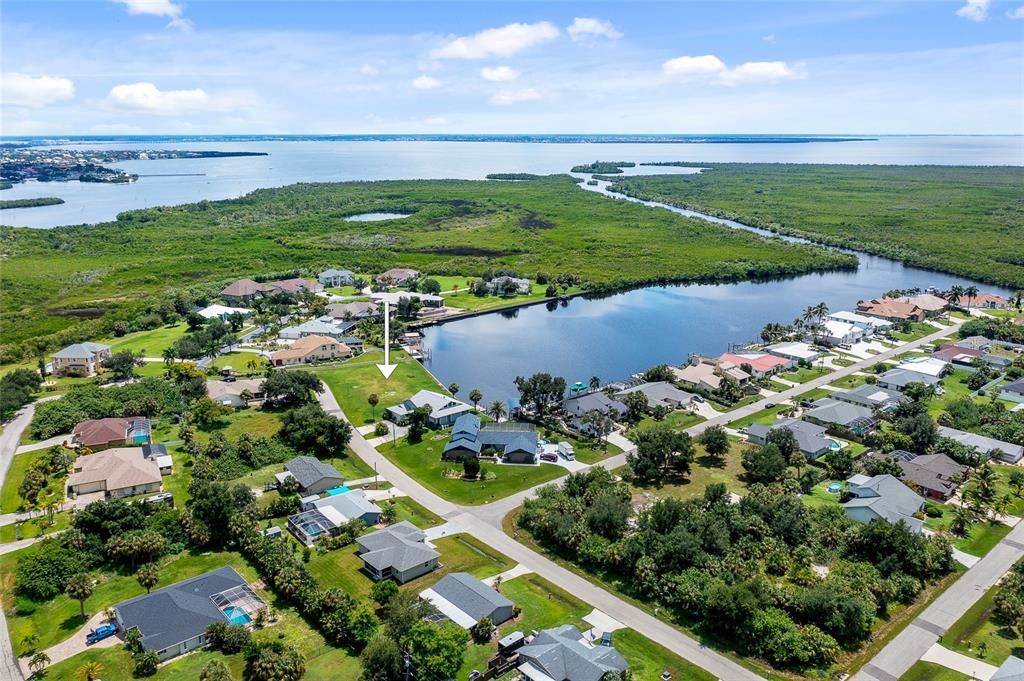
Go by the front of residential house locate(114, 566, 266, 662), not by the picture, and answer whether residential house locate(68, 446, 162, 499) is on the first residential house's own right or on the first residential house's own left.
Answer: on the first residential house's own right

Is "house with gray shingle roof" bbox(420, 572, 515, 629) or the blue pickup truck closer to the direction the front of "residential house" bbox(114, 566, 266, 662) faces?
the blue pickup truck

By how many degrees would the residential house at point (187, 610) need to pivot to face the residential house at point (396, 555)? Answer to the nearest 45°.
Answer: approximately 135° to its left

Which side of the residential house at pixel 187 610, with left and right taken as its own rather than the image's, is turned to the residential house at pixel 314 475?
back

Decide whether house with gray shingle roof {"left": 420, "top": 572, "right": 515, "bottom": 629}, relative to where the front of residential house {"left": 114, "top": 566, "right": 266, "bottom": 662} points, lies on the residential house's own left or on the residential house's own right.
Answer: on the residential house's own left
